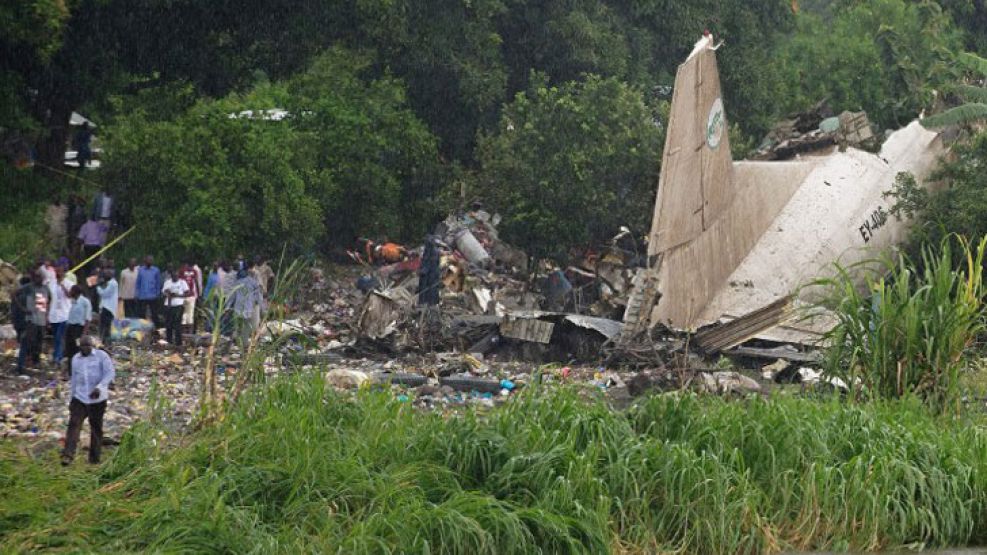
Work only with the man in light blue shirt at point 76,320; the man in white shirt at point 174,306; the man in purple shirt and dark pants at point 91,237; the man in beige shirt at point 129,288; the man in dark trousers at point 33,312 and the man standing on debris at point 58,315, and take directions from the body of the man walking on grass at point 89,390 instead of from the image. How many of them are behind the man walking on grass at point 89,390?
6

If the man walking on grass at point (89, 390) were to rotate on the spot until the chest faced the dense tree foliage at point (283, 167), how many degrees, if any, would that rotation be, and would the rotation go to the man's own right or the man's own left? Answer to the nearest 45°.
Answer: approximately 180°

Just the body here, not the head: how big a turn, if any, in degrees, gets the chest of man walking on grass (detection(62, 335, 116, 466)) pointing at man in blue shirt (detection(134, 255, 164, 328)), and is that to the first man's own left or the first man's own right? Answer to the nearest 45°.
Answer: approximately 180°

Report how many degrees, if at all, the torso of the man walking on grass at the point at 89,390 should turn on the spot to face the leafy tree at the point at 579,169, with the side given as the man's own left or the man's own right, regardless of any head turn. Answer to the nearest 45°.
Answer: approximately 135° to the man's own left

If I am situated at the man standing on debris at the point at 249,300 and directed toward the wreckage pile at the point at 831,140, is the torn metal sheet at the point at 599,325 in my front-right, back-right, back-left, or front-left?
front-right

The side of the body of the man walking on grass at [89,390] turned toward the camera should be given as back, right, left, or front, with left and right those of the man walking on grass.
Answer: front

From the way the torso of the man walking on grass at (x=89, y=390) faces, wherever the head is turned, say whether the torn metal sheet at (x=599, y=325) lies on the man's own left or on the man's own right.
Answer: on the man's own left

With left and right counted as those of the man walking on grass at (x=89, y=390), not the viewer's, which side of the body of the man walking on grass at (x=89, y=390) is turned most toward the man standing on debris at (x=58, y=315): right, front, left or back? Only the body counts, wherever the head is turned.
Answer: back

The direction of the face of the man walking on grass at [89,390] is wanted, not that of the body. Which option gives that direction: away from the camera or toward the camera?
toward the camera

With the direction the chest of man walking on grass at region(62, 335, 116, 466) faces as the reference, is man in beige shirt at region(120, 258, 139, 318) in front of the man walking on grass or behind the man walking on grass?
behind

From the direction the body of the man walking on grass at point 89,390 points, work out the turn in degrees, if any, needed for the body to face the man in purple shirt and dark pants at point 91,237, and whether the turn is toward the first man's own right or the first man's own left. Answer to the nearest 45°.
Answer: approximately 180°

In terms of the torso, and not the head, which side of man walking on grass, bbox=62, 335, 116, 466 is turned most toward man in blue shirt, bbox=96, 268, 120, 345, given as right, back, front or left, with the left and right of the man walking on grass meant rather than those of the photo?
back
